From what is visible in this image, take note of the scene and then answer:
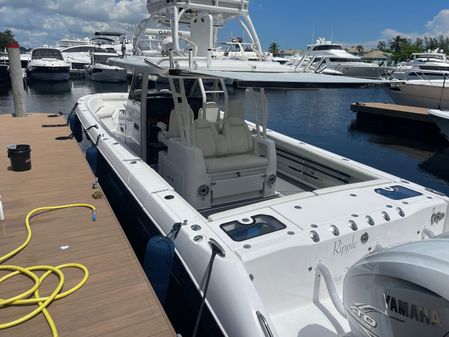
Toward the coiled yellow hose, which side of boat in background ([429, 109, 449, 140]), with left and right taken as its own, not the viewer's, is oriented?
left

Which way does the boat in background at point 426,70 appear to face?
to the viewer's left

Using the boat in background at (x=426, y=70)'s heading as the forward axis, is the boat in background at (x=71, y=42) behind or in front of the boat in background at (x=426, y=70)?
in front

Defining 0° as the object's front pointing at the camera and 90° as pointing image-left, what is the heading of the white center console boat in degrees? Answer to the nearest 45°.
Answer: approximately 135°

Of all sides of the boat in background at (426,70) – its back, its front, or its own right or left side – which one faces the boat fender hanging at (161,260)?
left

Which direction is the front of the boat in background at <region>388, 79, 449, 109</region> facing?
to the viewer's left

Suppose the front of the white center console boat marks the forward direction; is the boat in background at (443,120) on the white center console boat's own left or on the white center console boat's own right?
on the white center console boat's own right

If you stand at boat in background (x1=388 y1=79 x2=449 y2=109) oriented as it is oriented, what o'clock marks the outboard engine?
The outboard engine is roughly at 9 o'clock from the boat in background.

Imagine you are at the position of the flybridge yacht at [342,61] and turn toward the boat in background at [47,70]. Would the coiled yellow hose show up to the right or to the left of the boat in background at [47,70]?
left

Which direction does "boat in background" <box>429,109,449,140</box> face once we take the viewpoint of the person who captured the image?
facing to the left of the viewer
